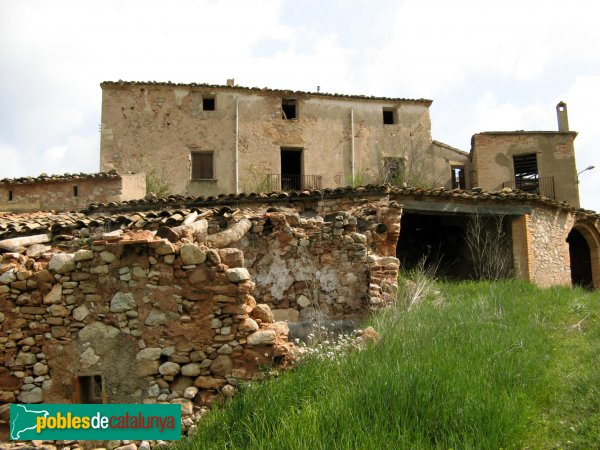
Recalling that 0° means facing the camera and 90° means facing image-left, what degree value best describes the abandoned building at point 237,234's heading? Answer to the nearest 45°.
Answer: approximately 0°
